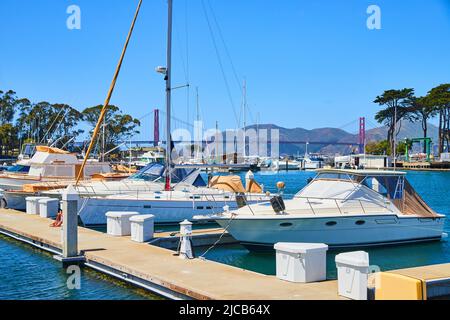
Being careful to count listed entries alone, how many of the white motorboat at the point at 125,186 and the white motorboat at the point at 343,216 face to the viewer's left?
2

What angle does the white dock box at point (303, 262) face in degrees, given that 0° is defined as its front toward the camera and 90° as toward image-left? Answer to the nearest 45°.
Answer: approximately 45°

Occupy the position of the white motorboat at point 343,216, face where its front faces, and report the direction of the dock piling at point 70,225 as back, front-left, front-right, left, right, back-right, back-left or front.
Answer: front-left

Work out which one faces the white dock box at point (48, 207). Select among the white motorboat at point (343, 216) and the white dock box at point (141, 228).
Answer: the white motorboat

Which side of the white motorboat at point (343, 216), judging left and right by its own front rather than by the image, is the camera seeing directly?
left

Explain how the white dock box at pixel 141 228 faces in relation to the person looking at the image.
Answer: facing the viewer and to the left of the viewer

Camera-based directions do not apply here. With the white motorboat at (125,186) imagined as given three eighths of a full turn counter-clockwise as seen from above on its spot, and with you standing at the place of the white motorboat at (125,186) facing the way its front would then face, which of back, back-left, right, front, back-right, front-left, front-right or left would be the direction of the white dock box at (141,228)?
front-right

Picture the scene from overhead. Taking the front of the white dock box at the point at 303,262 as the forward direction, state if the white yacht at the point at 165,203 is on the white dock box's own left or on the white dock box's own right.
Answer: on the white dock box's own right

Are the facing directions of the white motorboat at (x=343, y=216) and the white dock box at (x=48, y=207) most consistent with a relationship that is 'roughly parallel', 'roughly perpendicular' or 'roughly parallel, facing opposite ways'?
roughly perpendicular

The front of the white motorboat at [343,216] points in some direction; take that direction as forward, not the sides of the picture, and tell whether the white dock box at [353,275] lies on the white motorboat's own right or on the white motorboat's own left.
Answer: on the white motorboat's own left

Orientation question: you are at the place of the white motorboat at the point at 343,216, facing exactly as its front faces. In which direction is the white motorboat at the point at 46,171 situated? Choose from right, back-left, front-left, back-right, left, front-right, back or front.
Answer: front-right
